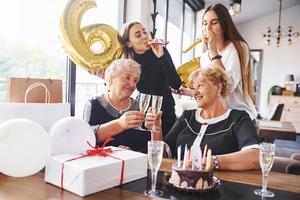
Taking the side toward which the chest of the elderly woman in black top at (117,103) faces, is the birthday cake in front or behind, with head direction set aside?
in front

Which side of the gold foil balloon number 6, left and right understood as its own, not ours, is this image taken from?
front

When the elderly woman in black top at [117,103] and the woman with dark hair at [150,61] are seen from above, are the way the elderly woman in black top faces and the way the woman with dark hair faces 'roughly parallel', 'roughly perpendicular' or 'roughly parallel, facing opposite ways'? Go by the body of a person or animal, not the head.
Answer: roughly parallel

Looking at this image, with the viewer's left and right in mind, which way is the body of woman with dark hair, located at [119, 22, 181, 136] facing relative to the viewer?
facing the viewer and to the right of the viewer

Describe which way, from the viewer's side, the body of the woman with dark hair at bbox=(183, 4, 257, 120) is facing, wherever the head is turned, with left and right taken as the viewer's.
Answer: facing the viewer and to the left of the viewer

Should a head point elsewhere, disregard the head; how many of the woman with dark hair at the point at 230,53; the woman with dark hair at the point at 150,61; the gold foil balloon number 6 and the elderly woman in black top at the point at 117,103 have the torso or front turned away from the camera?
0

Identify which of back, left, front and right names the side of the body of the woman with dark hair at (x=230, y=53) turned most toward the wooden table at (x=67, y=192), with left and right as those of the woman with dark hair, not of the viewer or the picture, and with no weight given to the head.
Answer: front

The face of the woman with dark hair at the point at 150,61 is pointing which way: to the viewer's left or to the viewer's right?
to the viewer's right

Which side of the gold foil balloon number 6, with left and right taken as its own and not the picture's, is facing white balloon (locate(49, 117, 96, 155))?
front

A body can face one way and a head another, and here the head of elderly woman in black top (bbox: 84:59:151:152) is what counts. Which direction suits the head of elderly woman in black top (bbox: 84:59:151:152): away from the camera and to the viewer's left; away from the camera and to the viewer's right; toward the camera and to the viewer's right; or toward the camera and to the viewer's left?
toward the camera and to the viewer's right

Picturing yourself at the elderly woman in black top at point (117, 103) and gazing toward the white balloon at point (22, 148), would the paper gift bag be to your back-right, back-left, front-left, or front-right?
front-right
